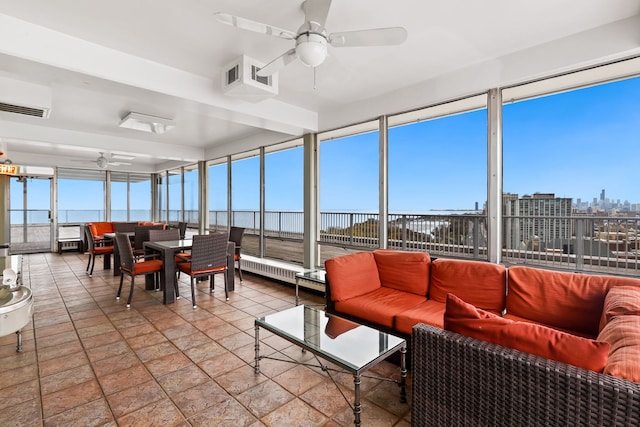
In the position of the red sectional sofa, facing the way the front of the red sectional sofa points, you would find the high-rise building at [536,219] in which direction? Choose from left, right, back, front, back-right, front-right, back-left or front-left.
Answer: back-right

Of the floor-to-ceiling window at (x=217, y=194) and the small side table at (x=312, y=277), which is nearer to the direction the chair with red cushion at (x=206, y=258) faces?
the floor-to-ceiling window

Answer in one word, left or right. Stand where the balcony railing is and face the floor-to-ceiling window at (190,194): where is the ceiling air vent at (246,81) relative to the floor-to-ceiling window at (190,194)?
left

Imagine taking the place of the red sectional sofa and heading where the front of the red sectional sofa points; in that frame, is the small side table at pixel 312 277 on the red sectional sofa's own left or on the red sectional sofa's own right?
on the red sectional sofa's own right

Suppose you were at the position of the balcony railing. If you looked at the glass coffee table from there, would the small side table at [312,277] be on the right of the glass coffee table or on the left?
right

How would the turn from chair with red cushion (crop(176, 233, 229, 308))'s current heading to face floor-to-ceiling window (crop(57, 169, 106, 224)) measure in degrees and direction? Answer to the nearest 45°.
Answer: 0° — it already faces it

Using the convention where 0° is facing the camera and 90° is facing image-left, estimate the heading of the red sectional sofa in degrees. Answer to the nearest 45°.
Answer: approximately 45°

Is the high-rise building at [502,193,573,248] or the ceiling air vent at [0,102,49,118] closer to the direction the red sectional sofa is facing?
the ceiling air vent

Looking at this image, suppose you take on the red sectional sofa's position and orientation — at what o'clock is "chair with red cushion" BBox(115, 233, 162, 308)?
The chair with red cushion is roughly at 2 o'clock from the red sectional sofa.

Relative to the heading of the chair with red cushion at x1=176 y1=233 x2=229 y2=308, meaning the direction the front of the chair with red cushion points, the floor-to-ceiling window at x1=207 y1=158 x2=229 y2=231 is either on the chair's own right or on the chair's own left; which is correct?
on the chair's own right

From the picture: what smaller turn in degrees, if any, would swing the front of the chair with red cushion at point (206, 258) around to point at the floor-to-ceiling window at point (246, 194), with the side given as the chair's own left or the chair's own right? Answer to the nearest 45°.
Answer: approximately 45° to the chair's own right
